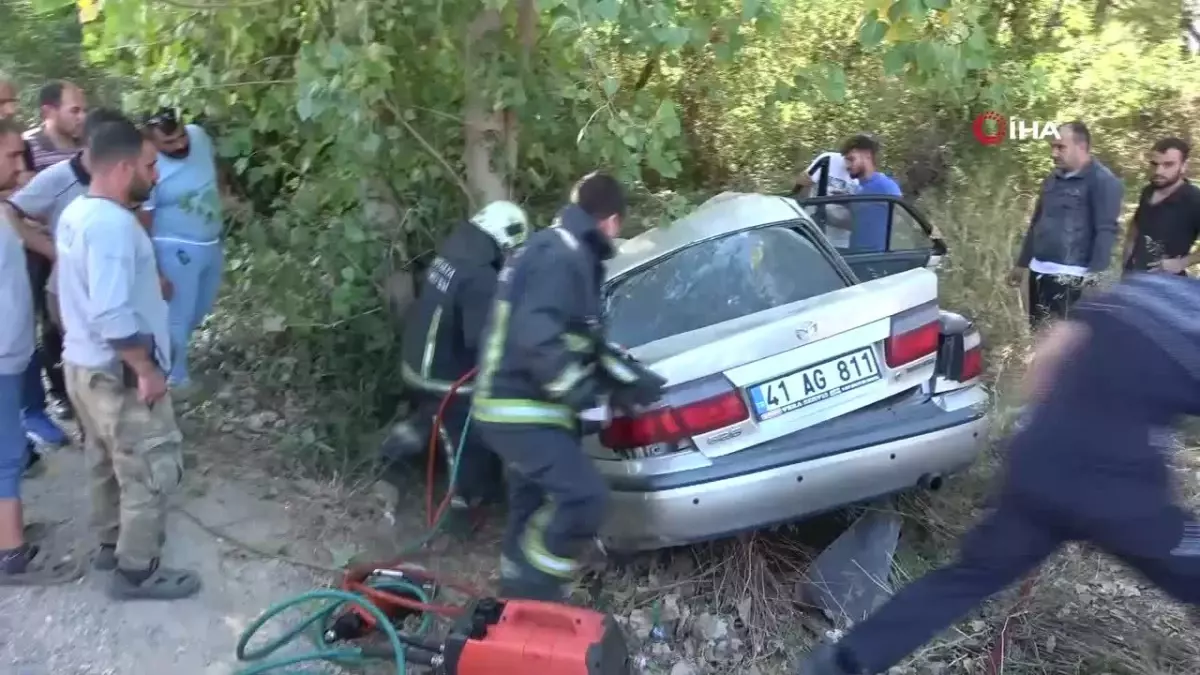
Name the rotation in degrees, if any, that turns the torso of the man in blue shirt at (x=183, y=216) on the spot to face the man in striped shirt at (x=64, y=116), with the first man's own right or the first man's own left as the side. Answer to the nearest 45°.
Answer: approximately 90° to the first man's own right

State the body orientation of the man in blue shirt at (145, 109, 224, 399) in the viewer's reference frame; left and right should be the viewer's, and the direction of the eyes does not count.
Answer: facing the viewer and to the right of the viewer

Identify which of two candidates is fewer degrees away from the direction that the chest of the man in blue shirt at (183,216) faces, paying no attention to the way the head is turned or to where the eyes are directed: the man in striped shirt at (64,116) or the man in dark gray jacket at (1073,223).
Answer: the man in dark gray jacket

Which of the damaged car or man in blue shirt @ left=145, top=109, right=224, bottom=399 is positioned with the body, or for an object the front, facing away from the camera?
the damaged car

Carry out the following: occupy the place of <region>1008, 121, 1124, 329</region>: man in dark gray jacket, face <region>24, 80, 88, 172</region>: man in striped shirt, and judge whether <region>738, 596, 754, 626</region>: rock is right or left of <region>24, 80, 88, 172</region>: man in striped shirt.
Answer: left

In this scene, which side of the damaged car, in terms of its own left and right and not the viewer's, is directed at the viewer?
back

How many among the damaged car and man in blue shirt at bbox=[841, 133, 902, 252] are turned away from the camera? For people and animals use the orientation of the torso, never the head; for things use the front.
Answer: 1

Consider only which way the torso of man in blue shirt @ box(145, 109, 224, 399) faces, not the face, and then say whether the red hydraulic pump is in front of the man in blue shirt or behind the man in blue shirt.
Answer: in front

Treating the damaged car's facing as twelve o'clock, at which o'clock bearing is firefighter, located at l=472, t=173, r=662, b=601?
The firefighter is roughly at 8 o'clock from the damaged car.

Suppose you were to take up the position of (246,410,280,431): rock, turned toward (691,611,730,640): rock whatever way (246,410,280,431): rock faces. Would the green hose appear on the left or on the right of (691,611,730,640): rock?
right

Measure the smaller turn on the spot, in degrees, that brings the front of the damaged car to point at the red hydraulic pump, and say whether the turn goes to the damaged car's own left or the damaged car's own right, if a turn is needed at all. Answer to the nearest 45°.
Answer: approximately 135° to the damaged car's own left

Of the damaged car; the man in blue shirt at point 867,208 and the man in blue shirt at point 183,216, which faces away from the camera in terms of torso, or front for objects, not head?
the damaged car

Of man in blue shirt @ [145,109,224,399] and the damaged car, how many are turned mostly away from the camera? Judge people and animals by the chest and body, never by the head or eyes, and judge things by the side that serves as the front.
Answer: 1

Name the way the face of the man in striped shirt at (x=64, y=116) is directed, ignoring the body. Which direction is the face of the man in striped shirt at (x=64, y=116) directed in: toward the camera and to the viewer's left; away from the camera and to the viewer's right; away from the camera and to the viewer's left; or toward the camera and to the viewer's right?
toward the camera and to the viewer's right
